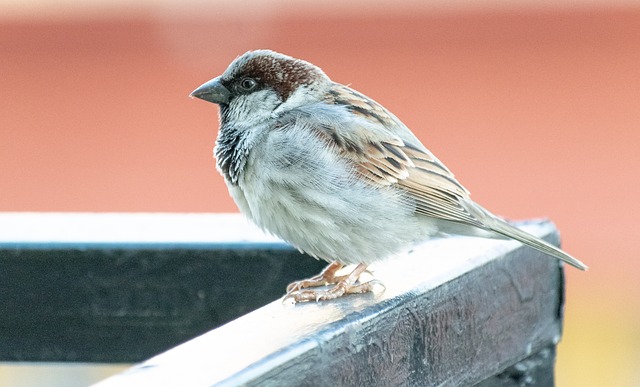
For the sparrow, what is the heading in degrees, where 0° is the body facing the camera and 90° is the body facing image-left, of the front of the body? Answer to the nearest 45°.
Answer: approximately 90°
